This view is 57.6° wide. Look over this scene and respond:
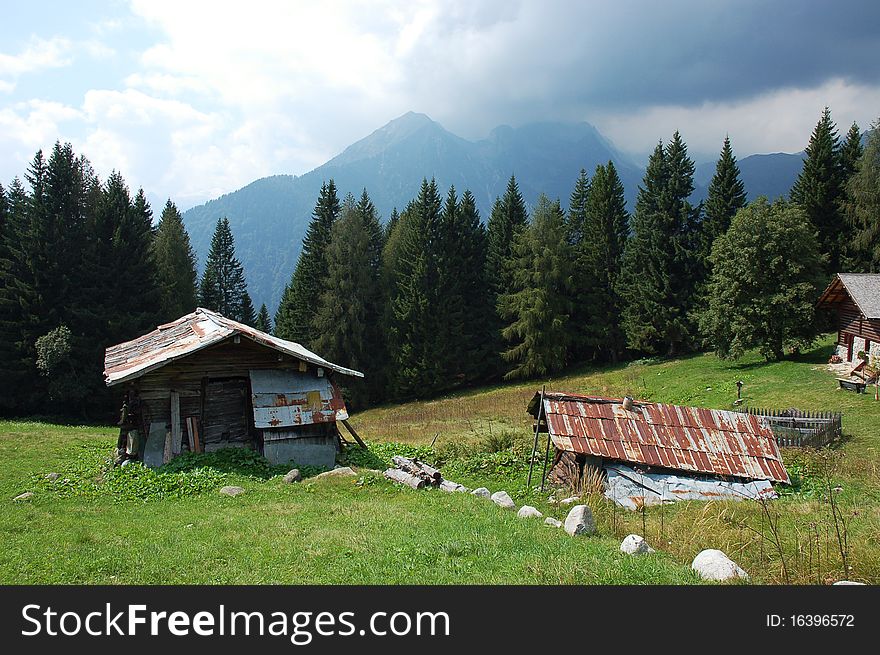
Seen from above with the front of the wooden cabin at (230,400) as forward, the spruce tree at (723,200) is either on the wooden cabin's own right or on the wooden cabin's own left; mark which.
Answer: on the wooden cabin's own left

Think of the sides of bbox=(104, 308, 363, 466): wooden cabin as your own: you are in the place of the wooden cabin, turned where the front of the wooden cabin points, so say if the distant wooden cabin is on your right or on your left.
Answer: on your left

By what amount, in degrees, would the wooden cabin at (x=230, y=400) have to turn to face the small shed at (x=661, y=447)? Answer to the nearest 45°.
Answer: approximately 45° to its left

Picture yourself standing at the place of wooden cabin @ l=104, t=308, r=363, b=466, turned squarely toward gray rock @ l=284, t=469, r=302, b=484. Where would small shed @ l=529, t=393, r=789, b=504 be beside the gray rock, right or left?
left

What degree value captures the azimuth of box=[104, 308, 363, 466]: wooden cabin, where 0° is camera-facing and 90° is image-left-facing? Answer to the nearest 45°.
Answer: approximately 0°

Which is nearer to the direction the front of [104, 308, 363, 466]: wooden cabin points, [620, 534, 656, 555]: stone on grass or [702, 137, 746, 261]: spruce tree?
the stone on grass

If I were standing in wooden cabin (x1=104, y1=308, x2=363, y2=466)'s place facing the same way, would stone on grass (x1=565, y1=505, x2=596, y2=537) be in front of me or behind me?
in front

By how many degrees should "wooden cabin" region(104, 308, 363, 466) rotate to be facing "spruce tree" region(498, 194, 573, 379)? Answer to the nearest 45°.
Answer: approximately 135° to its left

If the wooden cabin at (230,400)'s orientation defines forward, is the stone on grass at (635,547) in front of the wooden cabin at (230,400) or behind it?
in front

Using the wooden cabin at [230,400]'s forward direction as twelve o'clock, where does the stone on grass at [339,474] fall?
The stone on grass is roughly at 11 o'clock from the wooden cabin.

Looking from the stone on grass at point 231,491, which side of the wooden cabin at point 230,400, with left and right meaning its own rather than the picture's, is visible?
front

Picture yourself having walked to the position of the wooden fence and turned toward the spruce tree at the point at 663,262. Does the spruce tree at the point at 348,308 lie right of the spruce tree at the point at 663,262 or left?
left
